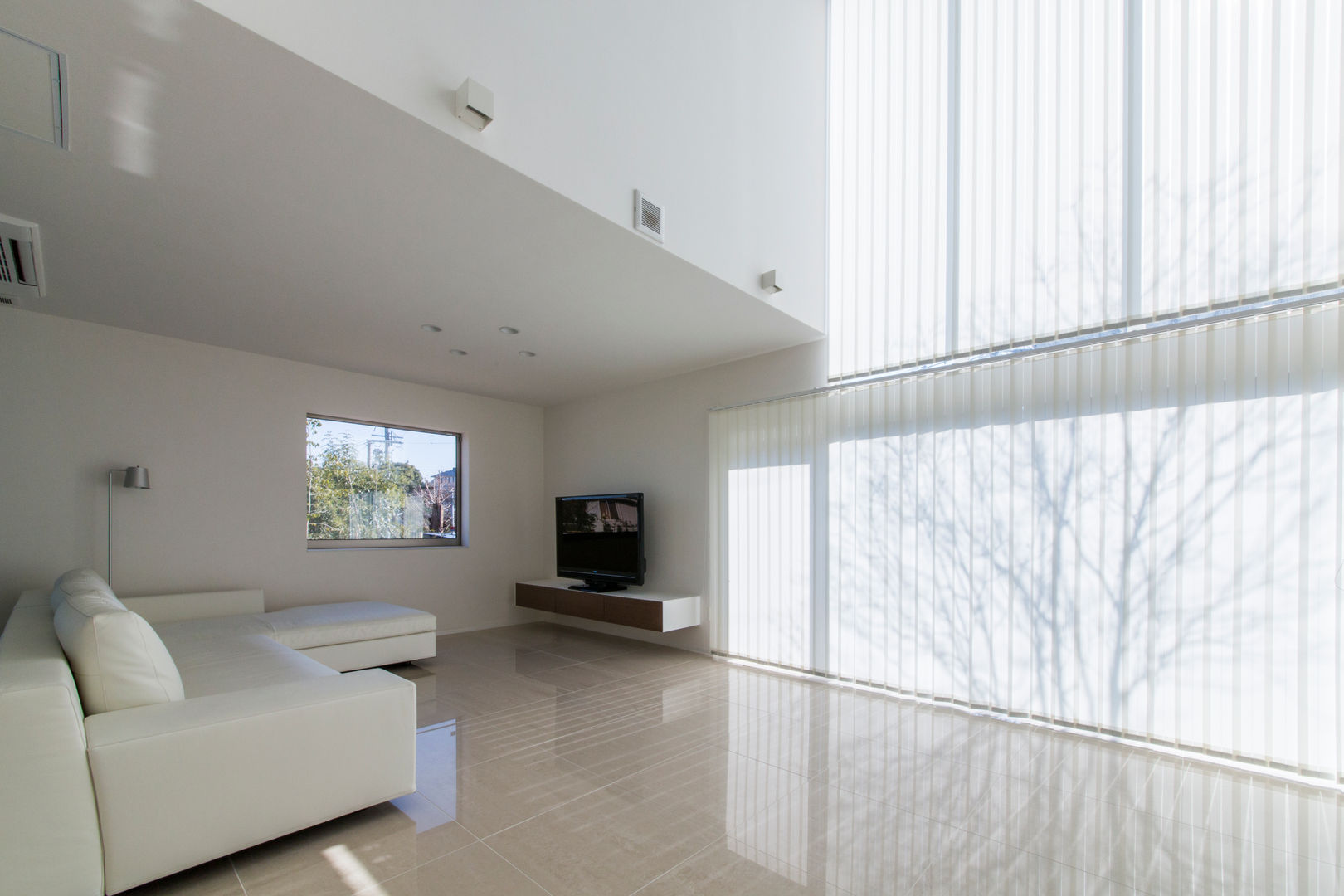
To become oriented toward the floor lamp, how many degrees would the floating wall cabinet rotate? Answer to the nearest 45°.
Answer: approximately 45° to its right

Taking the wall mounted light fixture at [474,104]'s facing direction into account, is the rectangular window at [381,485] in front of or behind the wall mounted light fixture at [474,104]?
behind

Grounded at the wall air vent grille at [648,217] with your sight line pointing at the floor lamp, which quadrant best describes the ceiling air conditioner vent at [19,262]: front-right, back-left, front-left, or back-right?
front-left

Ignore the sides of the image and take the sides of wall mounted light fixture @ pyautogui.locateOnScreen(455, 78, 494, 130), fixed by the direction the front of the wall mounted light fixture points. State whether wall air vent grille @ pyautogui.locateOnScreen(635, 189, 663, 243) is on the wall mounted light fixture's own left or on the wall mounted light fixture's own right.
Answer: on the wall mounted light fixture's own left

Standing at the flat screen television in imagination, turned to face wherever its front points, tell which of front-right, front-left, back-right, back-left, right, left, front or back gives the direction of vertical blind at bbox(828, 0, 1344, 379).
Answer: left

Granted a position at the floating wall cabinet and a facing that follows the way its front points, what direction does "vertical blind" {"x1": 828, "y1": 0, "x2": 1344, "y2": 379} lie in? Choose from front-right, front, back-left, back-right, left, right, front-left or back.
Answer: left

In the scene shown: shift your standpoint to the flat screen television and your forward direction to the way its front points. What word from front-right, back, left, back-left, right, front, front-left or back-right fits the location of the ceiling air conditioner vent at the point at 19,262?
front

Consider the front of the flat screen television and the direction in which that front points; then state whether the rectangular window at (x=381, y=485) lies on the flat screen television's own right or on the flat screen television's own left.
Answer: on the flat screen television's own right

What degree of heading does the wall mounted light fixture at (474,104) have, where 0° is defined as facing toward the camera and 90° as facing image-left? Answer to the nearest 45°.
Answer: approximately 315°
